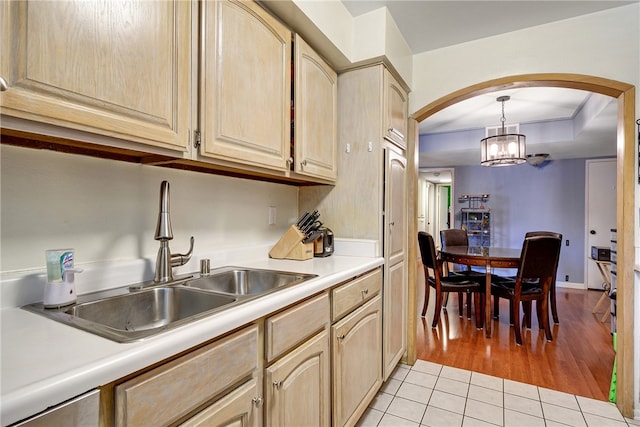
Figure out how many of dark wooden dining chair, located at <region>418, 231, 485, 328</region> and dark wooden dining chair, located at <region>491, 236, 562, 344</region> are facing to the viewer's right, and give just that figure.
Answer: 1

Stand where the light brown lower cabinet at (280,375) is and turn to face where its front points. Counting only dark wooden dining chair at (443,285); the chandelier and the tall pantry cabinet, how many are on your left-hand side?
3

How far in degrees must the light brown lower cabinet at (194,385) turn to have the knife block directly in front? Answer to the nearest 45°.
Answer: approximately 90° to its left

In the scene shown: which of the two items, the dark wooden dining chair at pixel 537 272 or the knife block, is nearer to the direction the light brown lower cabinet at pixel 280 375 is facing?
the dark wooden dining chair

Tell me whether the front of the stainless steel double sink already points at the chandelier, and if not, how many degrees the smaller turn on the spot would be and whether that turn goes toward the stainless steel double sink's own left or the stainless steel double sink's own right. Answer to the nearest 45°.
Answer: approximately 45° to the stainless steel double sink's own left

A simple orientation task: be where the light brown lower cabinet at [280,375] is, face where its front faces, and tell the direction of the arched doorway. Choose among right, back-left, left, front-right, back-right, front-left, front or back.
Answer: front-left

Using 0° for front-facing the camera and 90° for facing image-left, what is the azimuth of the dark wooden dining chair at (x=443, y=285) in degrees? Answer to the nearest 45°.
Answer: approximately 270°

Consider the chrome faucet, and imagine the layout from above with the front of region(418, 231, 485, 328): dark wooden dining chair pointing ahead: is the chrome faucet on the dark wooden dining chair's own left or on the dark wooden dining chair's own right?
on the dark wooden dining chair's own right

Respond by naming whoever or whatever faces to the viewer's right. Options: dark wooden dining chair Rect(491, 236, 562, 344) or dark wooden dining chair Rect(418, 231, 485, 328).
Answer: dark wooden dining chair Rect(418, 231, 485, 328)

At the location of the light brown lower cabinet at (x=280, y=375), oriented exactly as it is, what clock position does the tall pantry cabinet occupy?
The tall pantry cabinet is roughly at 9 o'clock from the light brown lower cabinet.
